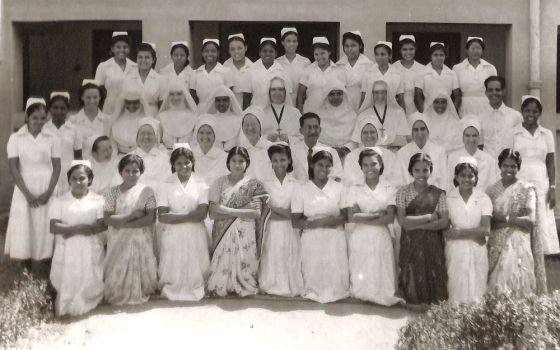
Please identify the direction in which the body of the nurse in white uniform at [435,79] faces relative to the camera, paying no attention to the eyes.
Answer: toward the camera

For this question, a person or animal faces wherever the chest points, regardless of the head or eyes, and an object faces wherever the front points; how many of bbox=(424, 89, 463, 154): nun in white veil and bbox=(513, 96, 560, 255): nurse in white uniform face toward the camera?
2

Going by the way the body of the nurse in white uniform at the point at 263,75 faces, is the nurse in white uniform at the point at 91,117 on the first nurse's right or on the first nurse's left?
on the first nurse's right

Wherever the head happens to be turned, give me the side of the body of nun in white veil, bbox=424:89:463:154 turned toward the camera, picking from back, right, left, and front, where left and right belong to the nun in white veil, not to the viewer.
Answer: front

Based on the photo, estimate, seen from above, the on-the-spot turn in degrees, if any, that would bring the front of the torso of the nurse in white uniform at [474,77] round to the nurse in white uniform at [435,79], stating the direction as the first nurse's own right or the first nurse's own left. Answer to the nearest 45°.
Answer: approximately 90° to the first nurse's own right

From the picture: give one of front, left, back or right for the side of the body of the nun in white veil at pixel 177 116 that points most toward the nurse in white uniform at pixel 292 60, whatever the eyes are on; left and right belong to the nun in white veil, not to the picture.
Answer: left
